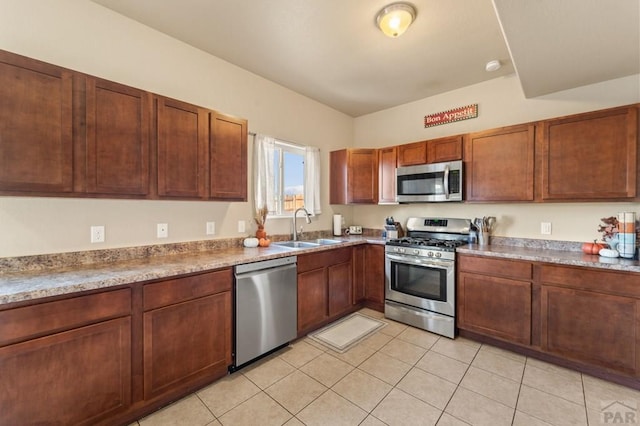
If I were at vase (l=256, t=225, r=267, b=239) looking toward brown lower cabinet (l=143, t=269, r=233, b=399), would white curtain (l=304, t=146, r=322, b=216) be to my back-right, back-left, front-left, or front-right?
back-left

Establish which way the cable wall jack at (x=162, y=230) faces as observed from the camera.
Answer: facing the viewer

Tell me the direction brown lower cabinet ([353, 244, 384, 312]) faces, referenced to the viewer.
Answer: facing the viewer and to the left of the viewer

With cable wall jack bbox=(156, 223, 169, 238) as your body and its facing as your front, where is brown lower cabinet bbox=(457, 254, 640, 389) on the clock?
The brown lower cabinet is roughly at 10 o'clock from the cable wall jack.

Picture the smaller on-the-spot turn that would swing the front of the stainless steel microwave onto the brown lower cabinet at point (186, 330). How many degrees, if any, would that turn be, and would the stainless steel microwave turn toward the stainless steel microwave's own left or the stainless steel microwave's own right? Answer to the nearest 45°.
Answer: approximately 45° to the stainless steel microwave's own right

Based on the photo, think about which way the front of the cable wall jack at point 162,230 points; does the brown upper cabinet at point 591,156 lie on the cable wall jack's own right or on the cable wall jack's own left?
on the cable wall jack's own left

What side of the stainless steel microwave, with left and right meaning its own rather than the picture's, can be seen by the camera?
front

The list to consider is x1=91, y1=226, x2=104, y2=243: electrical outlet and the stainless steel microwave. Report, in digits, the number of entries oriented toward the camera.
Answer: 2

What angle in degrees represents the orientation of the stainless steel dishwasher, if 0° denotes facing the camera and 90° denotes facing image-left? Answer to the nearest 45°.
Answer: approximately 315°
